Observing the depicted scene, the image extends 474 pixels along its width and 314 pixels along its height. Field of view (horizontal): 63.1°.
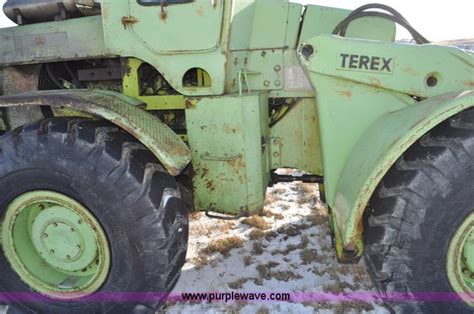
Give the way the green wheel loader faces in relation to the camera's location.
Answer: facing to the right of the viewer
